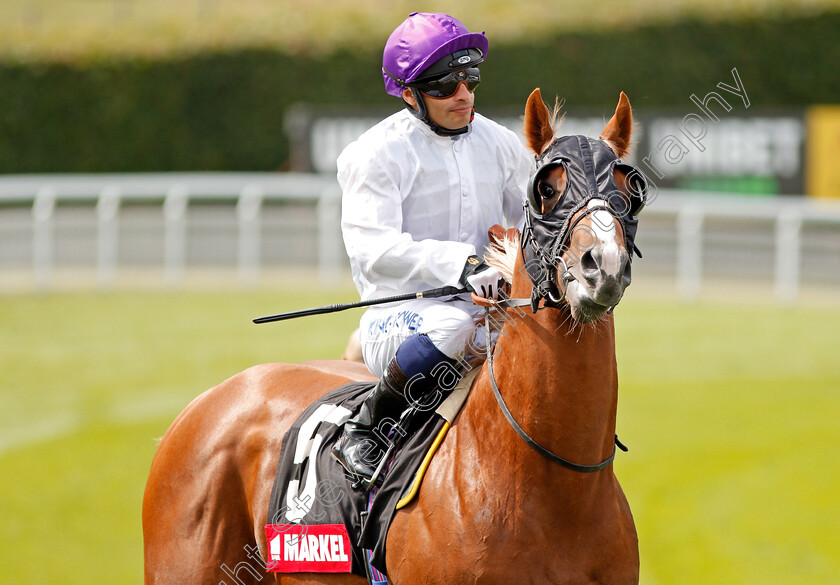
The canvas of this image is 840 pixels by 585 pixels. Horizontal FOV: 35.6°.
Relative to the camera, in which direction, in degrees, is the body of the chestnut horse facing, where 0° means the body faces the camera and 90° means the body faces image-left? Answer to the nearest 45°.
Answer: approximately 315°

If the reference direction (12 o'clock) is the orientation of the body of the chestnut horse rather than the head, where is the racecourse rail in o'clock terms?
The racecourse rail is roughly at 7 o'clock from the chestnut horse.

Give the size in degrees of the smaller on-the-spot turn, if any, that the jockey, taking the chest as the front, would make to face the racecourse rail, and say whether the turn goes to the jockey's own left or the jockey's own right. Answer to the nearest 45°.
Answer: approximately 135° to the jockey's own left

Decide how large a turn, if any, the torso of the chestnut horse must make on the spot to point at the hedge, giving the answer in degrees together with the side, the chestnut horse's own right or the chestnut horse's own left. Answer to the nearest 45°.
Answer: approximately 135° to the chestnut horse's own left

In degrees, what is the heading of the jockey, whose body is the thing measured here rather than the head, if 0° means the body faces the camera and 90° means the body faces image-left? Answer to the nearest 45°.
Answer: approximately 315°
